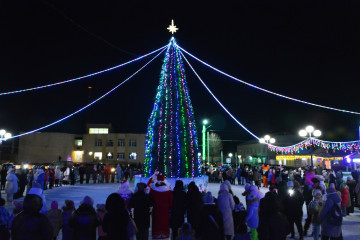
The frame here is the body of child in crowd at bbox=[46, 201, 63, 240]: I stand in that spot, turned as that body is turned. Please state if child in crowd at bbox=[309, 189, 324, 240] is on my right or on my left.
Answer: on my right

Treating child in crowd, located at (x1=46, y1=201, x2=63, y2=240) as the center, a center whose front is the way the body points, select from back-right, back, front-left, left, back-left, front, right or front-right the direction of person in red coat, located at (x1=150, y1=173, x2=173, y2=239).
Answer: right

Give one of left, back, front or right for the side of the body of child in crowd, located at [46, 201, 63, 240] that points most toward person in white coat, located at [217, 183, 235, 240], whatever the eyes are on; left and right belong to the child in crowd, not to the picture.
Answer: right

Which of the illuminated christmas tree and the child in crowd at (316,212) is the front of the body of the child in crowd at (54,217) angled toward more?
the illuminated christmas tree

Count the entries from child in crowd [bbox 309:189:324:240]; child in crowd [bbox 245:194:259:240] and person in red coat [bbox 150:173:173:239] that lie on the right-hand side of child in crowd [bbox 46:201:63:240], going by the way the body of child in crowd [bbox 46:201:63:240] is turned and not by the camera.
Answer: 3

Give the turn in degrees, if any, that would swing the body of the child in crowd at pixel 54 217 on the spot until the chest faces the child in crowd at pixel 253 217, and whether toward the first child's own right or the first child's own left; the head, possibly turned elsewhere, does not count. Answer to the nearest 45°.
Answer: approximately 90° to the first child's own right

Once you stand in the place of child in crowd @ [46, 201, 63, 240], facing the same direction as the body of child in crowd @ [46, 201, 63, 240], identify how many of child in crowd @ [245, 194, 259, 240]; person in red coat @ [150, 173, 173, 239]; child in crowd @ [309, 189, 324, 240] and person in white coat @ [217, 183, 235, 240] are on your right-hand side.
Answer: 4

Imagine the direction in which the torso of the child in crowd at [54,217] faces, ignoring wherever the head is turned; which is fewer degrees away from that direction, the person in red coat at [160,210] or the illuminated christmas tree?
the illuminated christmas tree

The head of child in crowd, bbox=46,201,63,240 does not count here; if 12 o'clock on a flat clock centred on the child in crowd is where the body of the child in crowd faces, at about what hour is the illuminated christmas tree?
The illuminated christmas tree is roughly at 1 o'clock from the child in crowd.

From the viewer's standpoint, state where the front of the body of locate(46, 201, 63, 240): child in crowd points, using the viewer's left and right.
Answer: facing away from the viewer
